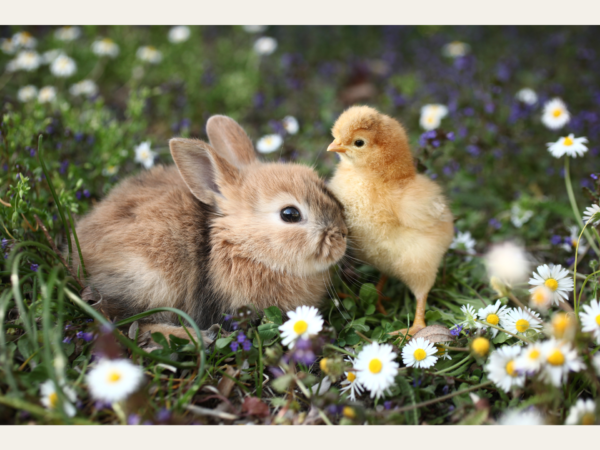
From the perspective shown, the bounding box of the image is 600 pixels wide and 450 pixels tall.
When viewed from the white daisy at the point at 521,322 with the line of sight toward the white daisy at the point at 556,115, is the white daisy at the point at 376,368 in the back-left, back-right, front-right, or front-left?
back-left

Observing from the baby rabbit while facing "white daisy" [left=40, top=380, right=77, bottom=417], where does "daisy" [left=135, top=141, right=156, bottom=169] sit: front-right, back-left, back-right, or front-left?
back-right

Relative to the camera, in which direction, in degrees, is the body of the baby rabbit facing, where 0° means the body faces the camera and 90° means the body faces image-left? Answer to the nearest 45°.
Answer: approximately 270°

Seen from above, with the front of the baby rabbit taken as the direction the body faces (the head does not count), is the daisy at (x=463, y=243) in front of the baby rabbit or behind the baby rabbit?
in front

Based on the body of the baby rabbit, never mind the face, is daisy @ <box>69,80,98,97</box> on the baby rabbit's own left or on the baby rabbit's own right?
on the baby rabbit's own left

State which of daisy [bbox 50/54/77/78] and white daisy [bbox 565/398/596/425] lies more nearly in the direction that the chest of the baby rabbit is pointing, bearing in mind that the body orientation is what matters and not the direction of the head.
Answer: the white daisy

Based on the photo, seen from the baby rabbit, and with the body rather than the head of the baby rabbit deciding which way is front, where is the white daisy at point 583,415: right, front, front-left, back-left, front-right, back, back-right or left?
front-right

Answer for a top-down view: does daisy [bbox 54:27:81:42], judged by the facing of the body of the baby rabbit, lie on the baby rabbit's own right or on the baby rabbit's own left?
on the baby rabbit's own left
